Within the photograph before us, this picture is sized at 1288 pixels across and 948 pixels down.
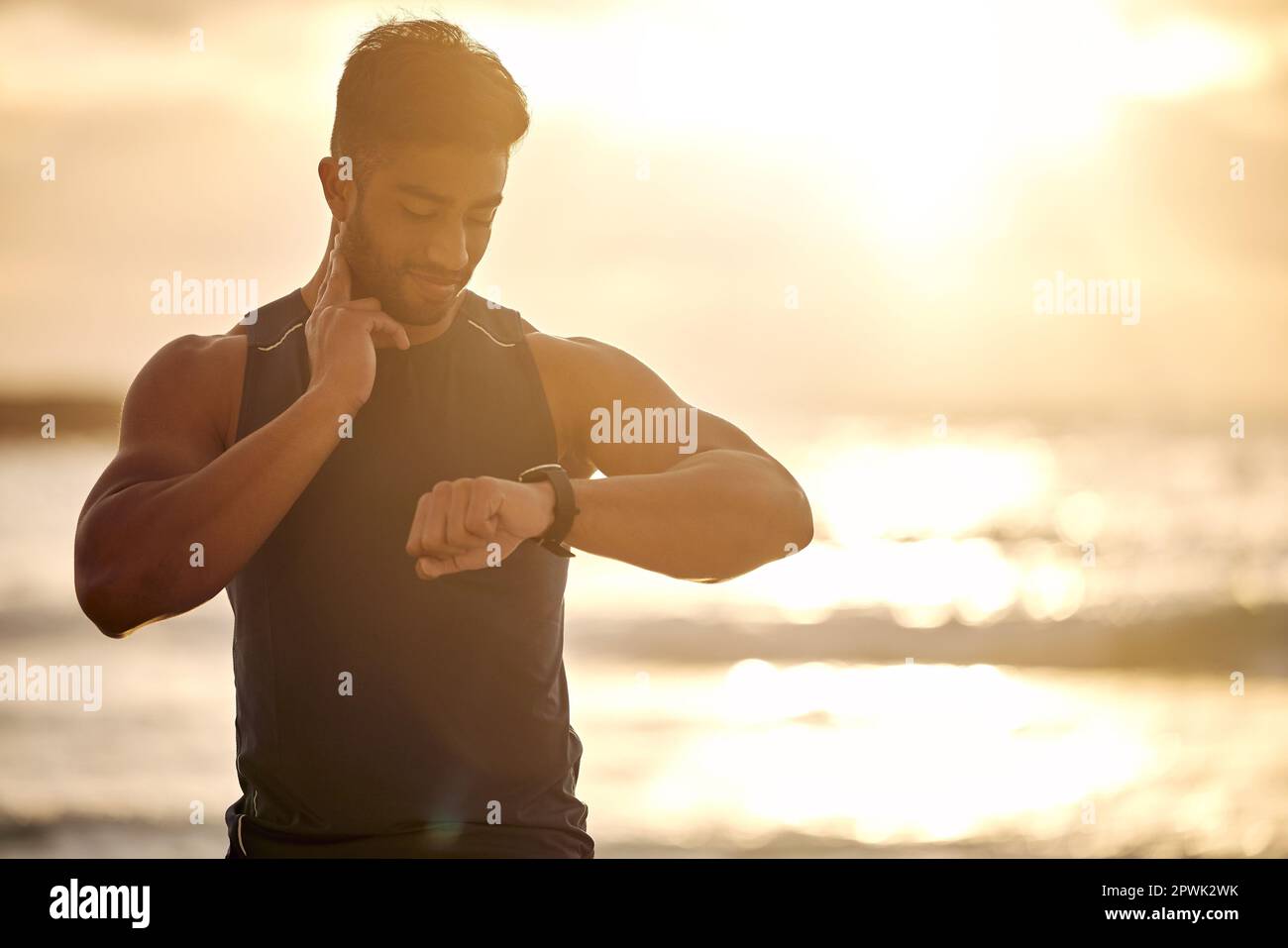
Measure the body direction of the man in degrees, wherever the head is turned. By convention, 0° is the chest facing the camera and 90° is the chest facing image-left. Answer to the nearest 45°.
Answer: approximately 0°
